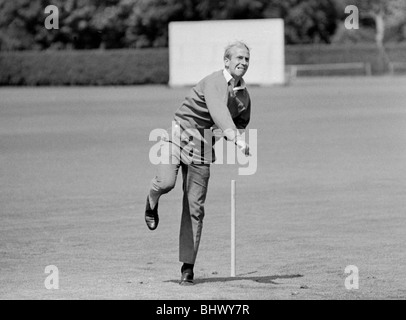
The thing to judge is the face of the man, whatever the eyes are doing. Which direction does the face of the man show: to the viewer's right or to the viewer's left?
to the viewer's right

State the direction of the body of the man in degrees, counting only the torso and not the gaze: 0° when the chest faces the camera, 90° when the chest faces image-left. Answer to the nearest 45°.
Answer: approximately 315°
